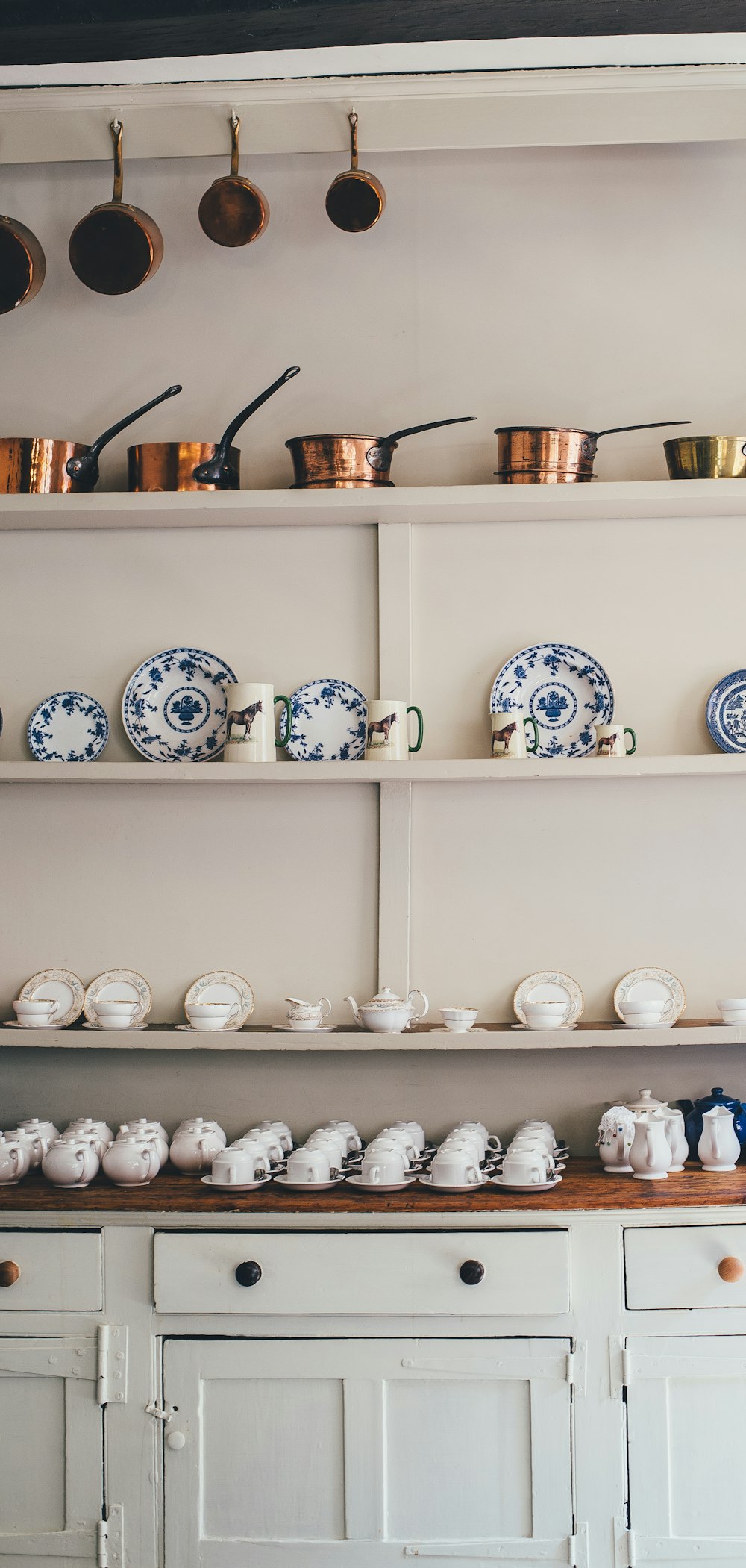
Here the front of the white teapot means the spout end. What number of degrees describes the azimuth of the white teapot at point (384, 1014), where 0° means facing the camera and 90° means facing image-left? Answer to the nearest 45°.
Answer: approximately 90°

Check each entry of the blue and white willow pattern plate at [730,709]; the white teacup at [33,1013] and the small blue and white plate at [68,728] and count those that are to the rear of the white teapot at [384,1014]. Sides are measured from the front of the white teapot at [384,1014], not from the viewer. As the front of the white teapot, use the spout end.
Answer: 1
